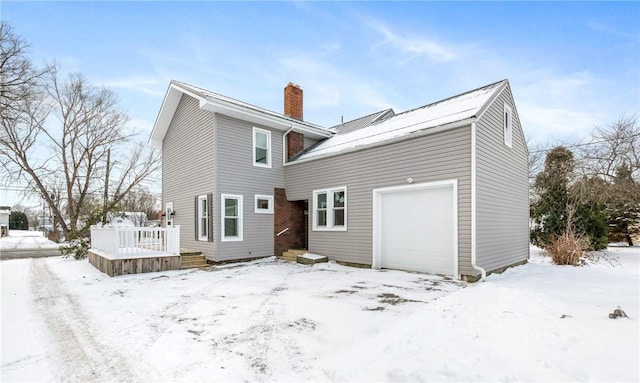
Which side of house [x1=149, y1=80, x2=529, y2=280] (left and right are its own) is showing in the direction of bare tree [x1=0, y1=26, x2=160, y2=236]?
right

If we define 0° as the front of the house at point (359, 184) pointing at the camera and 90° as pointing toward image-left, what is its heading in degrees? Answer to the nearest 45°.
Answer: approximately 45°

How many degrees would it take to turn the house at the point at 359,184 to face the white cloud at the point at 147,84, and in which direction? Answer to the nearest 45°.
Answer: approximately 90° to its right

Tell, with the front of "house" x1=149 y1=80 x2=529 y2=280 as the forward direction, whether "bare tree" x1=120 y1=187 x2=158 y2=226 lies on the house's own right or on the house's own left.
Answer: on the house's own right

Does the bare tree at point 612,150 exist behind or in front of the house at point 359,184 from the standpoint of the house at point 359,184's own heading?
behind
